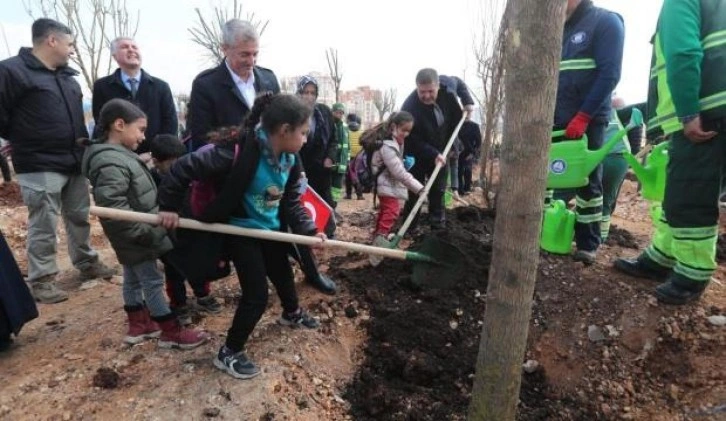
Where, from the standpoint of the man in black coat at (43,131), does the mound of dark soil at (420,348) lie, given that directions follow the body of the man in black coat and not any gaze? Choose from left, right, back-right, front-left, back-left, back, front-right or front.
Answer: front

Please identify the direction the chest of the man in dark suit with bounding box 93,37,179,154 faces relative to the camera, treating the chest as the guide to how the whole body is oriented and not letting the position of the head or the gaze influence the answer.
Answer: toward the camera

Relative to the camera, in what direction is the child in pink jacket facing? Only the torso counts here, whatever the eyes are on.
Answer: to the viewer's right

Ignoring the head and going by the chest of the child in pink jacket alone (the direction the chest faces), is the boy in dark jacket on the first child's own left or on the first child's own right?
on the first child's own right

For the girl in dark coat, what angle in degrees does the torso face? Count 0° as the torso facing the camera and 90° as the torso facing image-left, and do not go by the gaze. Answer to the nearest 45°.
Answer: approximately 315°

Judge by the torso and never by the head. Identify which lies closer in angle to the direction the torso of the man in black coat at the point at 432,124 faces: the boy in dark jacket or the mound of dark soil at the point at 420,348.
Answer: the mound of dark soil

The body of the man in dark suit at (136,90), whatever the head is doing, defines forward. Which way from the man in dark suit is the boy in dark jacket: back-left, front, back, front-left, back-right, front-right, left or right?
front

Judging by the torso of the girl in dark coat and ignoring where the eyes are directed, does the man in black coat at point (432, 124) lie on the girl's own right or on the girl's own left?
on the girl's own left

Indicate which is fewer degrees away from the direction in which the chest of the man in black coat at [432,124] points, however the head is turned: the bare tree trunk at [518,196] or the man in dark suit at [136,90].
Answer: the bare tree trunk

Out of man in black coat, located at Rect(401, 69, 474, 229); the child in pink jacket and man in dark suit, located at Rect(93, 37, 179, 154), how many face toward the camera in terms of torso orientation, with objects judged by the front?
2

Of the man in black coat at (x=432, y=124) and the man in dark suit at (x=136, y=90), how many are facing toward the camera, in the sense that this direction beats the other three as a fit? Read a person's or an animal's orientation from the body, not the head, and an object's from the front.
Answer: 2

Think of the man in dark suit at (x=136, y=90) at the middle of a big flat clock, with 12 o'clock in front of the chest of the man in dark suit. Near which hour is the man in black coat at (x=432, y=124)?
The man in black coat is roughly at 9 o'clock from the man in dark suit.

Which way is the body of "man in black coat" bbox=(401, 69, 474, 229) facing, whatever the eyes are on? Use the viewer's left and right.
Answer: facing the viewer
